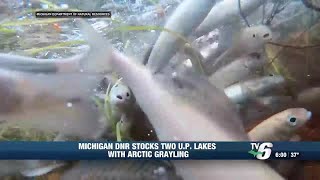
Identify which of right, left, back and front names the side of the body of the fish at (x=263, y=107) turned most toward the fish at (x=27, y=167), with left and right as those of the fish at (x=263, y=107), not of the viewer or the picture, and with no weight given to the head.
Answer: back

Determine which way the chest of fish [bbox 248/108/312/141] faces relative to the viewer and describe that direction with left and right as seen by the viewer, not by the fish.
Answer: facing to the right of the viewer

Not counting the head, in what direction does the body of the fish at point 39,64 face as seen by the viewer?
to the viewer's left

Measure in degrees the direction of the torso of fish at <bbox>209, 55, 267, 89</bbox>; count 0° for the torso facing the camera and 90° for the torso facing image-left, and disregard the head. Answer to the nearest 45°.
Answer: approximately 270°
